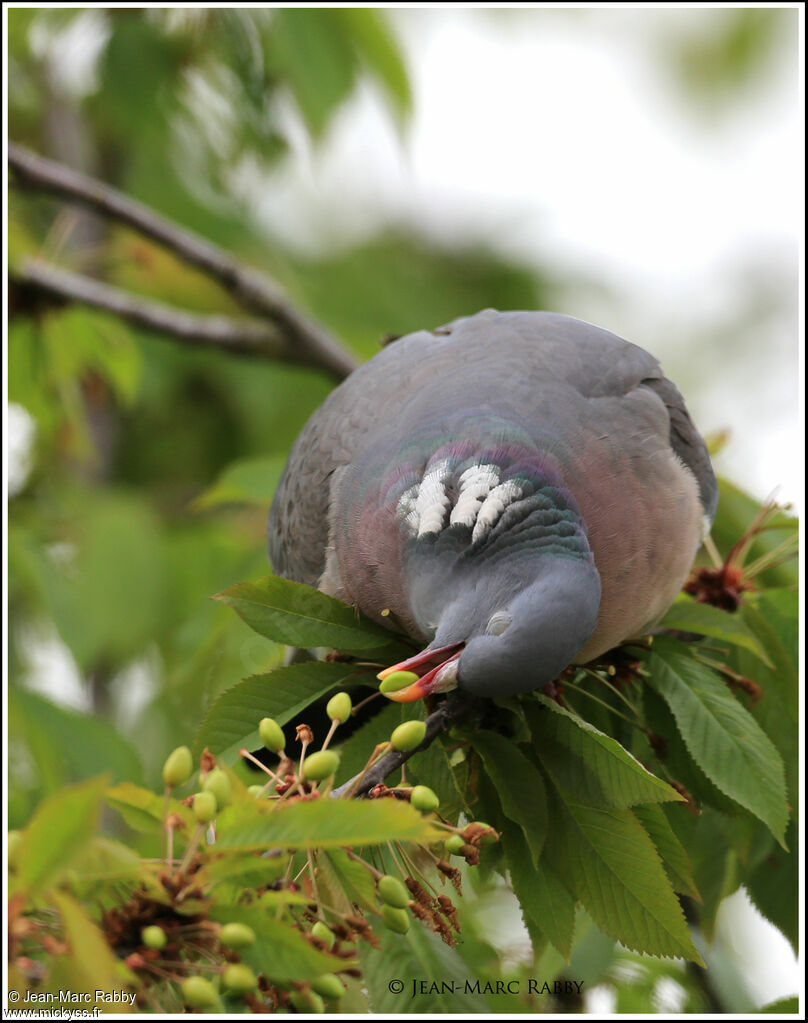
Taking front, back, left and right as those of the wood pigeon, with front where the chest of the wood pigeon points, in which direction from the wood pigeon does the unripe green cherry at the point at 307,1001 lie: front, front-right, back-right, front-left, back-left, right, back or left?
front

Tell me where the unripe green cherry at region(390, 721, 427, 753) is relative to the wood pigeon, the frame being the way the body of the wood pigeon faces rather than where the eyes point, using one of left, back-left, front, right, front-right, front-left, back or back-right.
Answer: front

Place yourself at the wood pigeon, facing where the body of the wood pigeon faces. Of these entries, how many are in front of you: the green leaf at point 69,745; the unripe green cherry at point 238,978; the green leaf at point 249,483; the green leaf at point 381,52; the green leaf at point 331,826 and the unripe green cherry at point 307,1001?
3

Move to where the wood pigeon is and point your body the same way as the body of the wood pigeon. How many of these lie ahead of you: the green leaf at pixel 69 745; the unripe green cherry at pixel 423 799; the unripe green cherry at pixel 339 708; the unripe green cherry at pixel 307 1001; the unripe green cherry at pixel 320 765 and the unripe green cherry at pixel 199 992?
5

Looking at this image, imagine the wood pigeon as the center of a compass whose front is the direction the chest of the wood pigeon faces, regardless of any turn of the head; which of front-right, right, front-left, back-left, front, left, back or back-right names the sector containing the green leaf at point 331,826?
front

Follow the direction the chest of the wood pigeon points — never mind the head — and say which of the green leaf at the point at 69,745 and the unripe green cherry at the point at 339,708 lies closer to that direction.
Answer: the unripe green cherry

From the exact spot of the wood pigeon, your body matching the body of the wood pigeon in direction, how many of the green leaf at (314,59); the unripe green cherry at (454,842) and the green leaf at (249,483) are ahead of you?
1

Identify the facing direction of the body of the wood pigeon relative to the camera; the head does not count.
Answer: toward the camera

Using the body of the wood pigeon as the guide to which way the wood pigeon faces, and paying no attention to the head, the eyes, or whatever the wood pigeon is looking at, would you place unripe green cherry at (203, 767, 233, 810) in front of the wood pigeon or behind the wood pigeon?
in front

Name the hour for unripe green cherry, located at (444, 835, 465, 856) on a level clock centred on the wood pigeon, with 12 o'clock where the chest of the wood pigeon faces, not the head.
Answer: The unripe green cherry is roughly at 12 o'clock from the wood pigeon.

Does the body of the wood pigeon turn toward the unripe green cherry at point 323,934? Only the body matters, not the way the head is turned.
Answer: yes

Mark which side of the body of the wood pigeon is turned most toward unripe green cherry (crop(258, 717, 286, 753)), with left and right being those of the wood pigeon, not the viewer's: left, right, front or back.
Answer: front

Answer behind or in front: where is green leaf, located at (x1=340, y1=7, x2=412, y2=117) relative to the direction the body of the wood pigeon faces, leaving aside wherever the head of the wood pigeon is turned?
behind

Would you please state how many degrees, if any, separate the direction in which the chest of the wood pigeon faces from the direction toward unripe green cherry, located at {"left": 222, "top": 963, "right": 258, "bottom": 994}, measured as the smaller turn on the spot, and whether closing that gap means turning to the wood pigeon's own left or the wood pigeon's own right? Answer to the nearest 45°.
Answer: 0° — it already faces it
